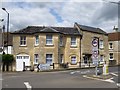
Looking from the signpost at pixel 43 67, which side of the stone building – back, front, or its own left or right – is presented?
front

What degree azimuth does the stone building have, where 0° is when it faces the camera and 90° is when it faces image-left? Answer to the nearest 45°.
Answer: approximately 0°
